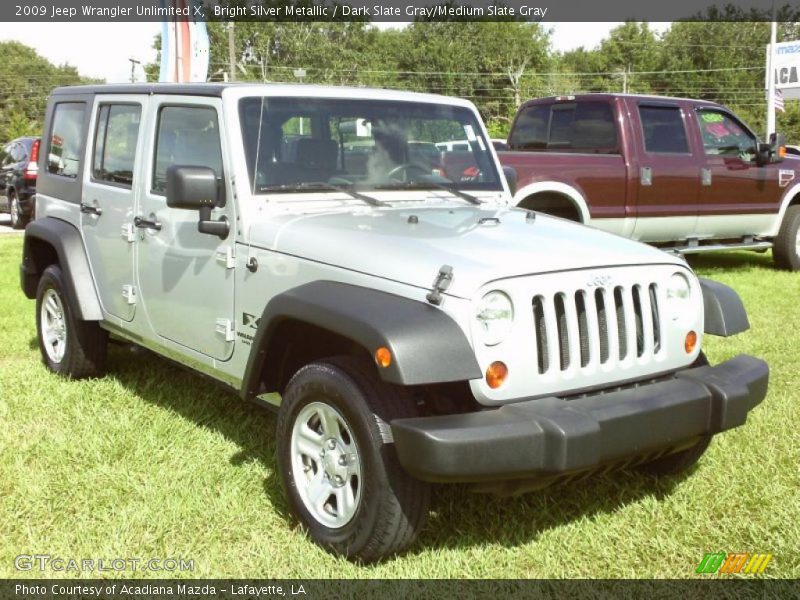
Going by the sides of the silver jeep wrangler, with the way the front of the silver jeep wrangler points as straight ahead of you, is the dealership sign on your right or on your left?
on your left

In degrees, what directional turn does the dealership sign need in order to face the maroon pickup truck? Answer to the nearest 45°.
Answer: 0° — it already faces it

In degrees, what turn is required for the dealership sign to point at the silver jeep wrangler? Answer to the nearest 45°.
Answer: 0° — it already faces it

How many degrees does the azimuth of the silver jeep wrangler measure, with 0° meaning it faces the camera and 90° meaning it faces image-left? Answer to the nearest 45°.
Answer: approximately 315°

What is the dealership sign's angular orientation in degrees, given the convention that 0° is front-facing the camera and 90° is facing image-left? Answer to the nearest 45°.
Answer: approximately 0°
